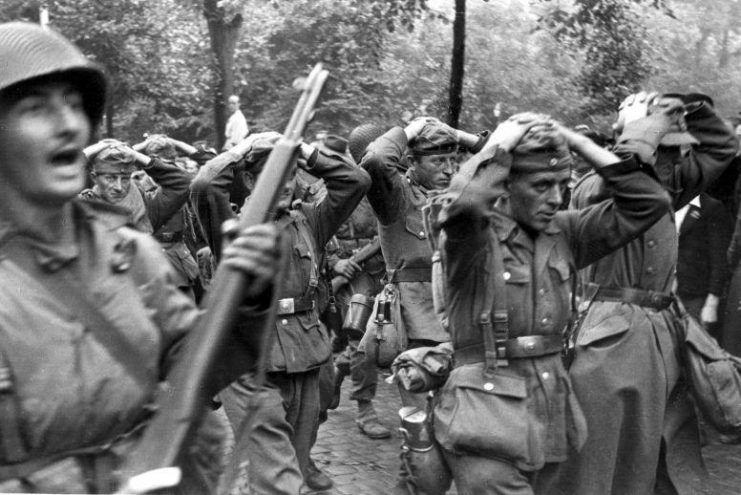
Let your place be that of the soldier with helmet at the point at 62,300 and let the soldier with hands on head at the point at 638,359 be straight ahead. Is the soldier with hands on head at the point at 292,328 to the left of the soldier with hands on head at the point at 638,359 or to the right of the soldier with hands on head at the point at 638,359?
left

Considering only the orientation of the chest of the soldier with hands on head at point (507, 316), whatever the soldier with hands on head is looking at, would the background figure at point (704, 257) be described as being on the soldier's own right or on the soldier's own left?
on the soldier's own left

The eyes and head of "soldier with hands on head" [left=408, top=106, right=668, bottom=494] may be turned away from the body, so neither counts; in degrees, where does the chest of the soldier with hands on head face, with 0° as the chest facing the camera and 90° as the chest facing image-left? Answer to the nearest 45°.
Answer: approximately 315°

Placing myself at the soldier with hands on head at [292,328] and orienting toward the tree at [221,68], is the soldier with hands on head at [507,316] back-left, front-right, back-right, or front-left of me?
back-right

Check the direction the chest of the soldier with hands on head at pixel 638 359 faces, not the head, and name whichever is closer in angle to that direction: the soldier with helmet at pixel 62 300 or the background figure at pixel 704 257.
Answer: the soldier with helmet

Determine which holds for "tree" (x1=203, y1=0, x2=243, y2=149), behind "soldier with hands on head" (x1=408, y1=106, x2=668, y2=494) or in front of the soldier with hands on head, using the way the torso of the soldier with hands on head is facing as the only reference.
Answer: behind

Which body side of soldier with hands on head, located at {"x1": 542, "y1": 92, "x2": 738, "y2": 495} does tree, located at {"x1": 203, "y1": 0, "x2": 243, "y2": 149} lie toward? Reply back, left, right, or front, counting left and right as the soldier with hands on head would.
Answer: back

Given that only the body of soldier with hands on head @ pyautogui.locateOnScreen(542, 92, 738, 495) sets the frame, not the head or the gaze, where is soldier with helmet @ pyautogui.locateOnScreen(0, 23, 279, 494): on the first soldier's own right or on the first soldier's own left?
on the first soldier's own right

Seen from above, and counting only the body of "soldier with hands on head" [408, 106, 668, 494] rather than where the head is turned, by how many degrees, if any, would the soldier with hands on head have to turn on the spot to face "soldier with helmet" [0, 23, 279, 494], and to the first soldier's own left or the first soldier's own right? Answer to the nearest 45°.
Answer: approximately 90° to the first soldier's own right

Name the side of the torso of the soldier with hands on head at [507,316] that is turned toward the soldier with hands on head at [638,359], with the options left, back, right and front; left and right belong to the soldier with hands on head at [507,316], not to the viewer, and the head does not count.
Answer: left
